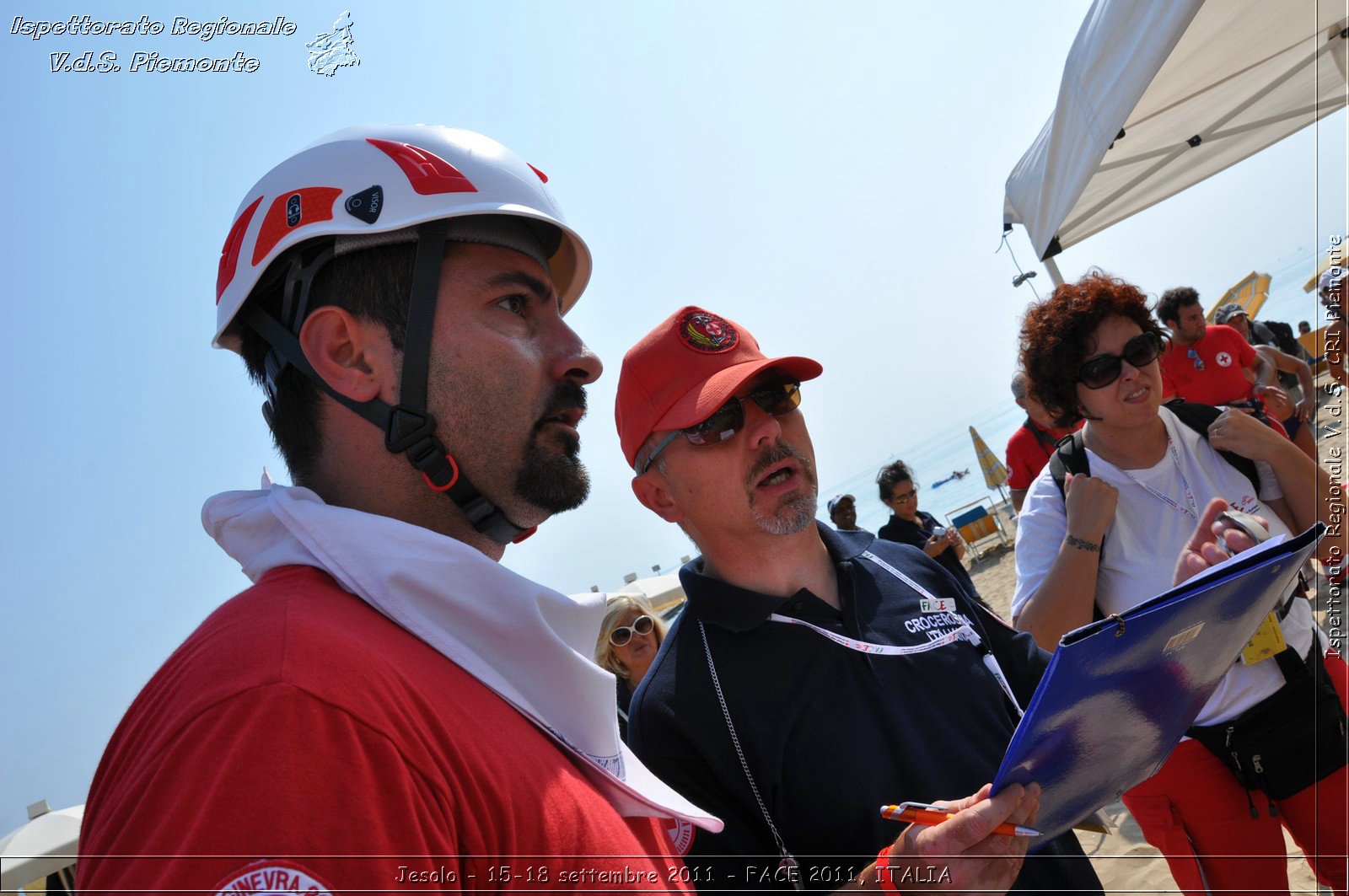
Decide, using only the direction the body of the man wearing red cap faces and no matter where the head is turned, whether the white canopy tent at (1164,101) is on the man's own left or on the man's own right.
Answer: on the man's own left

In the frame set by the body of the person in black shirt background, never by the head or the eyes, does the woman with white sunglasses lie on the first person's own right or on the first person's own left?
on the first person's own right

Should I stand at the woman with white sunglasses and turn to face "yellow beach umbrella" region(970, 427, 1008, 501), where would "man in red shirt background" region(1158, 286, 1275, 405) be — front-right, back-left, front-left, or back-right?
front-right

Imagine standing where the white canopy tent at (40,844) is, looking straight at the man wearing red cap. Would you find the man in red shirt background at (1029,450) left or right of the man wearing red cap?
left

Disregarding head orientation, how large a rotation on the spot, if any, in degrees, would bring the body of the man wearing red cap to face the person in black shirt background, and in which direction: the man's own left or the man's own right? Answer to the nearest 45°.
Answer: approximately 135° to the man's own left

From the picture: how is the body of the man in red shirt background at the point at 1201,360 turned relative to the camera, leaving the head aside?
toward the camera

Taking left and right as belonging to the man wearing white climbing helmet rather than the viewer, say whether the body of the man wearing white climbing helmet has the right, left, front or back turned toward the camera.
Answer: right

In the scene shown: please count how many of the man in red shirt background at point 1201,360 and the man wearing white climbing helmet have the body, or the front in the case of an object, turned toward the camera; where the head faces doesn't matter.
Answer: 1
